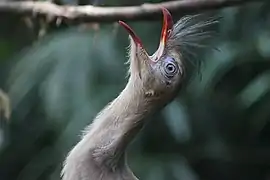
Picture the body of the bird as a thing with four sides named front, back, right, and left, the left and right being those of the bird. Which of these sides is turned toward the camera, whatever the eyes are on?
left

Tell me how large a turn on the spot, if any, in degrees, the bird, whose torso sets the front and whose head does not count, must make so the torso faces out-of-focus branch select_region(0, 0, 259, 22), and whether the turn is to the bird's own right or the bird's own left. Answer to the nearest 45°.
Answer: approximately 90° to the bird's own right
